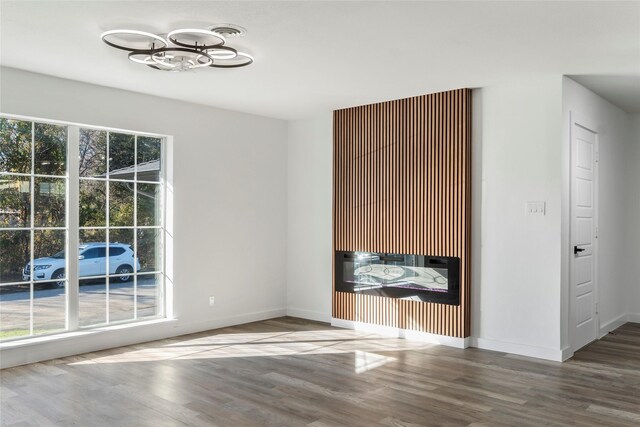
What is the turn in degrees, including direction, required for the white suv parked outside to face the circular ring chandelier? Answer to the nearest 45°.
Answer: approximately 45° to its left

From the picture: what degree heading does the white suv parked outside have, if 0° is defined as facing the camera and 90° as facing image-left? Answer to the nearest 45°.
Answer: approximately 45°

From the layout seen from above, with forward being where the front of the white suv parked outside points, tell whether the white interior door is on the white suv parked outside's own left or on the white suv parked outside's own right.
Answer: on the white suv parked outside's own left

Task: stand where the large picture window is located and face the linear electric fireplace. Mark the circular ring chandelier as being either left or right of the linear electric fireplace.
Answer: right

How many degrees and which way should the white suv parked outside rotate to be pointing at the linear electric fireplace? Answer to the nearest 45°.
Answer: approximately 135° to its left
